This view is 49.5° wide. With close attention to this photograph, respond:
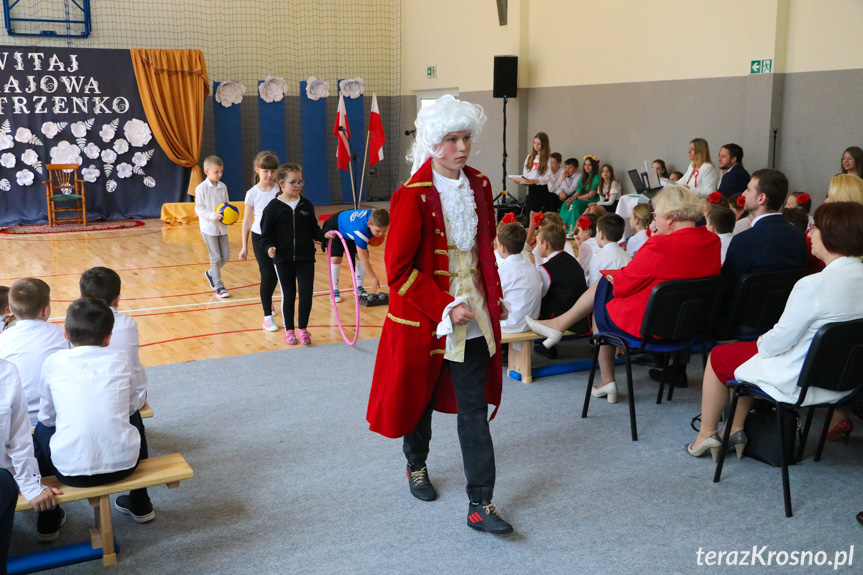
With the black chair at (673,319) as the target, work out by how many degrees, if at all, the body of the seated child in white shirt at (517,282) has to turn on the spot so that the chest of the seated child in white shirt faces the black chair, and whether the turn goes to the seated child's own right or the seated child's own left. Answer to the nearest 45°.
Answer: approximately 180°

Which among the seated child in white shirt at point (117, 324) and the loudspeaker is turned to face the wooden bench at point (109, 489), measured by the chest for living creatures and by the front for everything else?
the loudspeaker

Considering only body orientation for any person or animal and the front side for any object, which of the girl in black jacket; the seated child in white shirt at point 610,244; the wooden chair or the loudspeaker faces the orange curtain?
the seated child in white shirt

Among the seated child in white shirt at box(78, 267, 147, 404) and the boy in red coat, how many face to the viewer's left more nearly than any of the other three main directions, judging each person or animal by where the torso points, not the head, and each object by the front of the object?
0

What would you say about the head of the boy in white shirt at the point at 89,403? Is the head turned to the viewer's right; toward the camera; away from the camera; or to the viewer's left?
away from the camera

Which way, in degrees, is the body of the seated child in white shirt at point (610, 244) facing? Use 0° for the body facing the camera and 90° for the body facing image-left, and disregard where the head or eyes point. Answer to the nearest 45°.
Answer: approximately 135°

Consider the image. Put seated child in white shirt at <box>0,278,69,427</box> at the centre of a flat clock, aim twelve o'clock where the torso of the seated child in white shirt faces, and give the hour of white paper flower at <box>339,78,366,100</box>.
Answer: The white paper flower is roughly at 1 o'clock from the seated child in white shirt.

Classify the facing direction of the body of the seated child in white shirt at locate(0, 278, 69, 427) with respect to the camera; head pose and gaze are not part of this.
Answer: away from the camera

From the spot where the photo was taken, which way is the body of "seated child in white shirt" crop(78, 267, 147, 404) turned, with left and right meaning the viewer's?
facing away from the viewer

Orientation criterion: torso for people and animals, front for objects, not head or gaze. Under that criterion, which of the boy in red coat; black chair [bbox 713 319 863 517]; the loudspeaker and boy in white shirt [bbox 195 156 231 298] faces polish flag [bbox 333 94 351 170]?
the black chair

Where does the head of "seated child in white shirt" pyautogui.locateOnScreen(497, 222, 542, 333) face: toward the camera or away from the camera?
away from the camera
